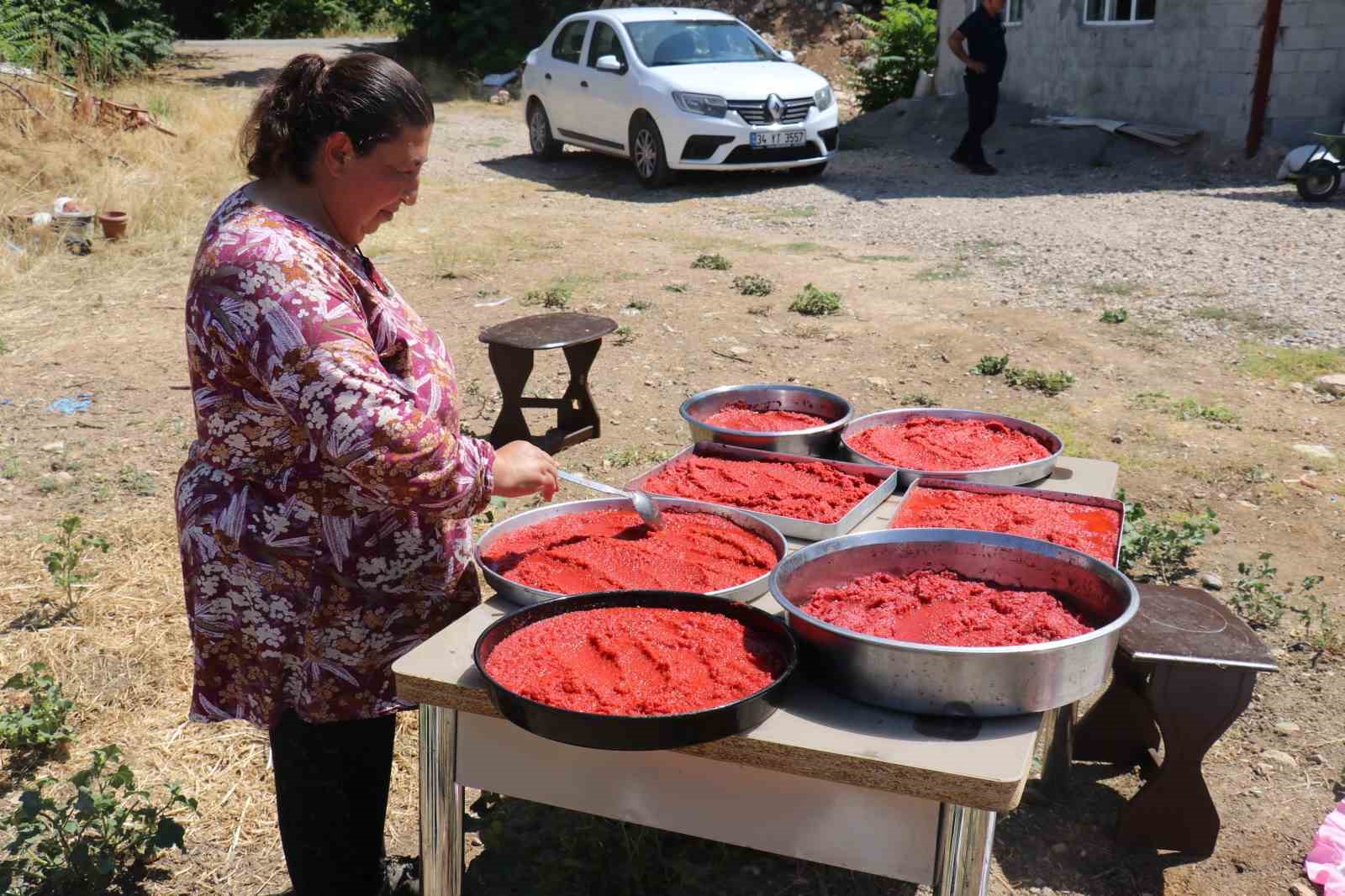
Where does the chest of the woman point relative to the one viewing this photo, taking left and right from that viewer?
facing to the right of the viewer

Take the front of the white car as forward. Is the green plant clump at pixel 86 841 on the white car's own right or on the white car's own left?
on the white car's own right

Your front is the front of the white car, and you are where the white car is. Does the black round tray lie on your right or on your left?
on your right

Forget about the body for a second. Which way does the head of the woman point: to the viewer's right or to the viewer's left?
to the viewer's right

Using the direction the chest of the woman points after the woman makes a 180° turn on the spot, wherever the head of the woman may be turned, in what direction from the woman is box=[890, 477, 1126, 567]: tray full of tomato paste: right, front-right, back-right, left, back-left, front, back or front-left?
back

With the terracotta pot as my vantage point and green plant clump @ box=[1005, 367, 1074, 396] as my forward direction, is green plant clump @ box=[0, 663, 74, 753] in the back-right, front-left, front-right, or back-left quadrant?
front-right

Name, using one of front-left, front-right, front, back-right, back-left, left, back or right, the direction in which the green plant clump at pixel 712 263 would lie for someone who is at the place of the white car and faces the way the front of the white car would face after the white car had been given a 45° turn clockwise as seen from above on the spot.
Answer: front

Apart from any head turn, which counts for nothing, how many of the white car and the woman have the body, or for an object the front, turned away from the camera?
0

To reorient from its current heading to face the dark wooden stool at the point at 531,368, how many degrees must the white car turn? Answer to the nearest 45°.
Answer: approximately 45° to its right

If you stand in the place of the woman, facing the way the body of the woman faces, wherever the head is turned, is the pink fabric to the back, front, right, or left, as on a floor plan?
front

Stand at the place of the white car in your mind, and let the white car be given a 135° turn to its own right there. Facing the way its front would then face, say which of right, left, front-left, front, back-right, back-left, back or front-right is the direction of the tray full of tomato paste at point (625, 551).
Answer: left

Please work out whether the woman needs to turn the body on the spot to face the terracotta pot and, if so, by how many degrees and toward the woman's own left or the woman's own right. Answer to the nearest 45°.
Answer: approximately 90° to the woman's own left

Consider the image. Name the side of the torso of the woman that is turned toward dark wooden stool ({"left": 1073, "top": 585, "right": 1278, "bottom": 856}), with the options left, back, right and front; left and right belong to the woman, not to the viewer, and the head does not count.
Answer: front
